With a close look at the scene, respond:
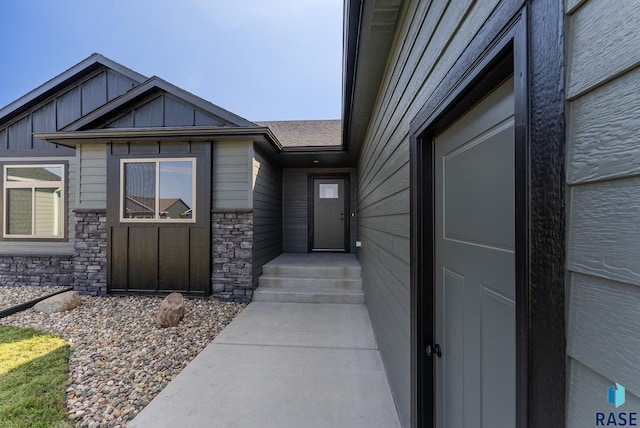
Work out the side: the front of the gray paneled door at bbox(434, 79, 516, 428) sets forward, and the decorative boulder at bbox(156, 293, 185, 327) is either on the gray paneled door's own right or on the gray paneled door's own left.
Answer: on the gray paneled door's own right

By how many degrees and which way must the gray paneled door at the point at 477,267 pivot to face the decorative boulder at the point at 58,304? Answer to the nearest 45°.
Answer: approximately 45° to its right

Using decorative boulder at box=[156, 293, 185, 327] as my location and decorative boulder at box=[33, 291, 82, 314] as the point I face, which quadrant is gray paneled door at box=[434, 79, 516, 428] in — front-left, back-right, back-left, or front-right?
back-left

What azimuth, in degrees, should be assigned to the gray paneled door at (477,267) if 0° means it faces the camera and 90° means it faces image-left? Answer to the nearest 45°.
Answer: approximately 45°
